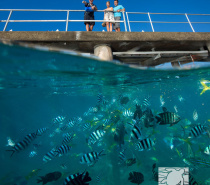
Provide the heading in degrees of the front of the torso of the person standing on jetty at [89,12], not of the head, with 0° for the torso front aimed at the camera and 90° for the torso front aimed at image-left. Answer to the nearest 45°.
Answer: approximately 0°

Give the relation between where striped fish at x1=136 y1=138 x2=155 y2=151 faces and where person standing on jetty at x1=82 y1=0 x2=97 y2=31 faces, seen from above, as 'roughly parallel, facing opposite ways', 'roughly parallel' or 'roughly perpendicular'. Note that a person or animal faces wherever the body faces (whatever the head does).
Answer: roughly perpendicular
